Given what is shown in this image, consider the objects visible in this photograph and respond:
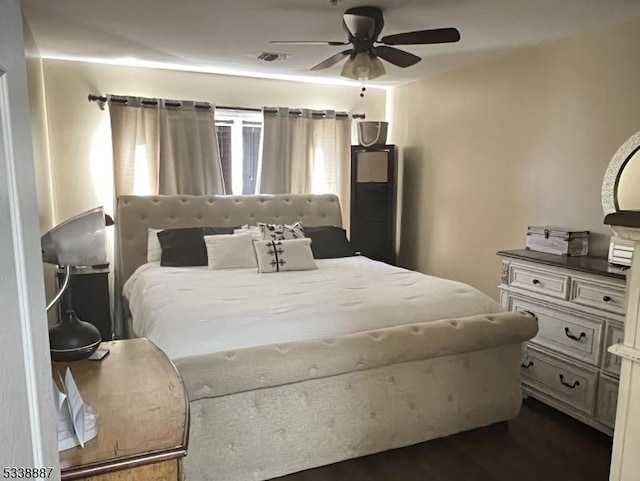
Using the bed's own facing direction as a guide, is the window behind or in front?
behind

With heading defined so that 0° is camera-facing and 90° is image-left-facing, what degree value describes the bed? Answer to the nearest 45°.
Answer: approximately 315°

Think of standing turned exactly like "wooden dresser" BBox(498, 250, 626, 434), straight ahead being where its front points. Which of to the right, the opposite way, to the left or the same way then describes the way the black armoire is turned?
to the left

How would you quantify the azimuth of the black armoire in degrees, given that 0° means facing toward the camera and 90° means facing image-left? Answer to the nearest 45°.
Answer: approximately 0°

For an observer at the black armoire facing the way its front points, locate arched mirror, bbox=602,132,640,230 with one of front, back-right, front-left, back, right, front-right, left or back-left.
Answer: front-left

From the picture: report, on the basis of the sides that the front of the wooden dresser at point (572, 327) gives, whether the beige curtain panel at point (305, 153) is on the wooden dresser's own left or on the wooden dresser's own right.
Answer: on the wooden dresser's own right

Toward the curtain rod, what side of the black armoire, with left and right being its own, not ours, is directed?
right
